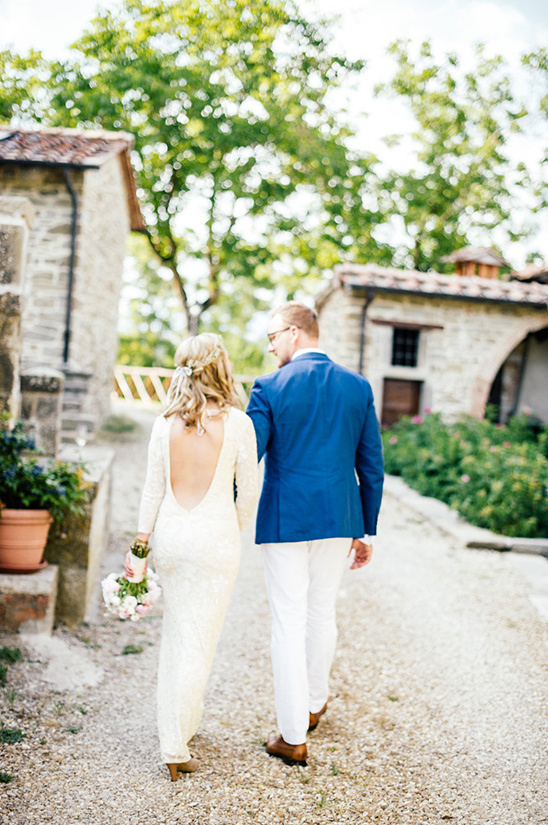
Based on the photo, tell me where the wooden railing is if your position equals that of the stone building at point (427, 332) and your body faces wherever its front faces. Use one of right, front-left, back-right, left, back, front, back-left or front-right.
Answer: back-right

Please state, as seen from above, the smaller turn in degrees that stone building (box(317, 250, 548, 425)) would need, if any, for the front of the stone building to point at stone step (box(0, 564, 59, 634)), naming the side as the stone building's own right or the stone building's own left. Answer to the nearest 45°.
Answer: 0° — it already faces it

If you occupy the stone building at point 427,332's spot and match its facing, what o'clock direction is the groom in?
The groom is roughly at 12 o'clock from the stone building.

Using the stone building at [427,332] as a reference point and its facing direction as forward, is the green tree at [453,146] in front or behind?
behind

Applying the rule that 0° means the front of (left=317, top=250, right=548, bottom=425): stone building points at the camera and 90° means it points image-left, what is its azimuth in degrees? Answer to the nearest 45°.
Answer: approximately 0°

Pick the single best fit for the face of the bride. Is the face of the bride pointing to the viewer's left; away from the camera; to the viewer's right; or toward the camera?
away from the camera

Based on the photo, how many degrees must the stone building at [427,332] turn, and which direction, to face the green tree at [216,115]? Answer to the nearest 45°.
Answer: approximately 135° to its right

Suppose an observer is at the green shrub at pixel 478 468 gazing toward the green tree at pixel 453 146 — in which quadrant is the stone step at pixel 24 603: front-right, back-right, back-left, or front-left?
back-left
